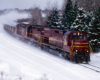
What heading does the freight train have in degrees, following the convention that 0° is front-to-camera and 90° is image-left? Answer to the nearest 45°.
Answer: approximately 315°

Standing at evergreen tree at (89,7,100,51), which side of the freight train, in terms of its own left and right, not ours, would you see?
left
